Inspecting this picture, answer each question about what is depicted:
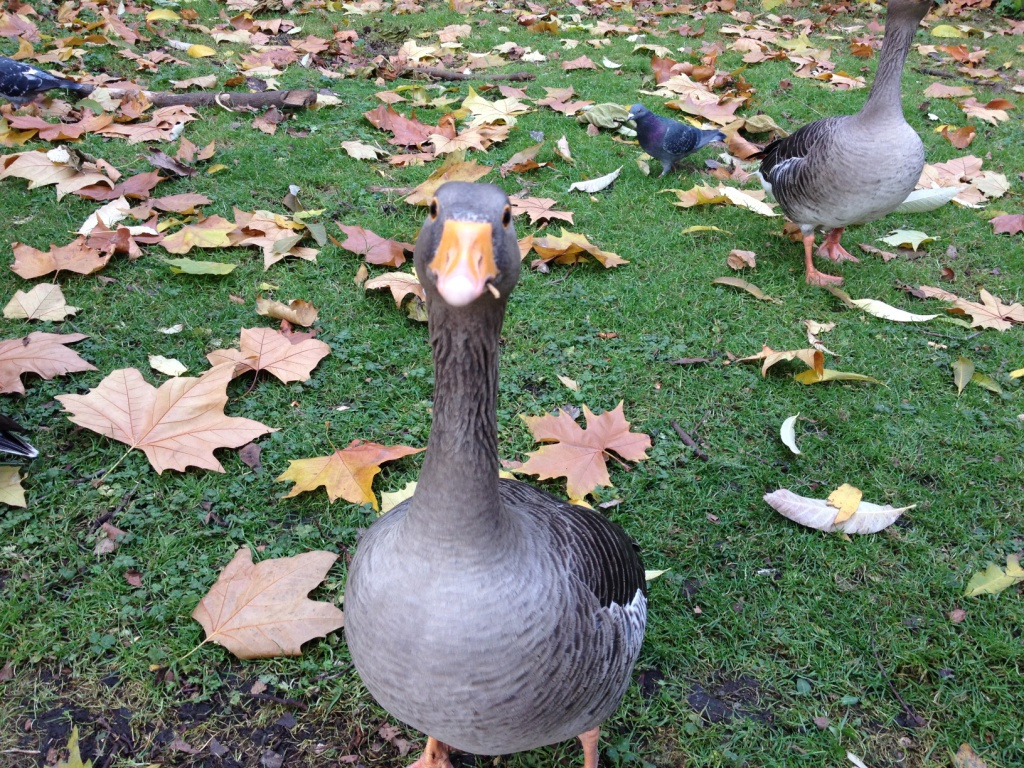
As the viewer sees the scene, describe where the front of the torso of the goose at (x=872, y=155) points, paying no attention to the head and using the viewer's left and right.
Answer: facing the viewer and to the right of the viewer

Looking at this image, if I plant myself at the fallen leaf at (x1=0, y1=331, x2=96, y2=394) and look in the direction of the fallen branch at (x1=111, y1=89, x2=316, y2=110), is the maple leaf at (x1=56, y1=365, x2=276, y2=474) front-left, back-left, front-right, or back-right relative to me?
back-right

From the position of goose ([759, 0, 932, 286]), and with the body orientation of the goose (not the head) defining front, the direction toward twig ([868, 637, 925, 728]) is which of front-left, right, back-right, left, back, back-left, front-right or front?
front-right

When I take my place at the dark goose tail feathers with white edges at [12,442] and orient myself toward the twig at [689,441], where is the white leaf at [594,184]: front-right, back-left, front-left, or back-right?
front-left

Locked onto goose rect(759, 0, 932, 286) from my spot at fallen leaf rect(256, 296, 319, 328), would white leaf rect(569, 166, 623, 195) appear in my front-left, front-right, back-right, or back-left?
front-left

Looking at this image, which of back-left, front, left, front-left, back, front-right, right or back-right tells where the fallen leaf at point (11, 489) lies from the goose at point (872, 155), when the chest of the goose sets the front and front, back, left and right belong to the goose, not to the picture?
right

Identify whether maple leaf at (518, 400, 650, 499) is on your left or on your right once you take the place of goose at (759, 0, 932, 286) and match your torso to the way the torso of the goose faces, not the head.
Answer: on your right

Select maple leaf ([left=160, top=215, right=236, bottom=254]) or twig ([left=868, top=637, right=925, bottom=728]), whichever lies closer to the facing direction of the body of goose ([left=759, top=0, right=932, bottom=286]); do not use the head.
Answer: the twig
